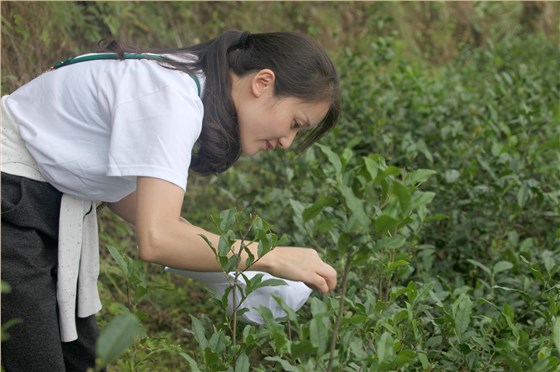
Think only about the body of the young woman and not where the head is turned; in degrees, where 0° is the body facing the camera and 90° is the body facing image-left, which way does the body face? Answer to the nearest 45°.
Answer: approximately 270°

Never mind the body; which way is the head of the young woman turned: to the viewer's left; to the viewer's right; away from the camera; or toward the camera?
to the viewer's right
